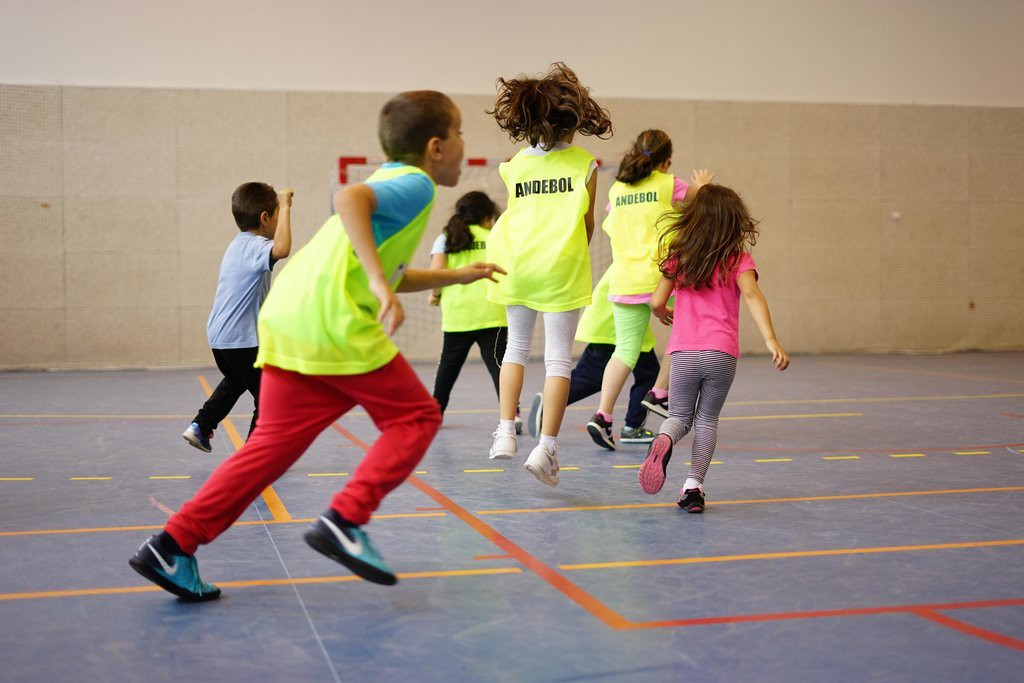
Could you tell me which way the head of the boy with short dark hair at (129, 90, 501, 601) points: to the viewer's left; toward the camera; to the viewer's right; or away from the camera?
to the viewer's right

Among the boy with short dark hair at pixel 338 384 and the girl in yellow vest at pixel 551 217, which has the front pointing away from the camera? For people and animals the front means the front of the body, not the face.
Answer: the girl in yellow vest

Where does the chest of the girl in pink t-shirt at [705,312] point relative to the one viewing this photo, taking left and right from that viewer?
facing away from the viewer

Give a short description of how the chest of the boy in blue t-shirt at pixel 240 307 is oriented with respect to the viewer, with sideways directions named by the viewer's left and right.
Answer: facing away from the viewer and to the right of the viewer

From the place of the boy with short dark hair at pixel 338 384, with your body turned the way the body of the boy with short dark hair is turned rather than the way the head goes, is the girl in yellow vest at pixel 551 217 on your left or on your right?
on your left

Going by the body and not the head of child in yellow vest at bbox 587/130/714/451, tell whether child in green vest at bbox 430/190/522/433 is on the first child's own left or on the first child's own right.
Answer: on the first child's own left

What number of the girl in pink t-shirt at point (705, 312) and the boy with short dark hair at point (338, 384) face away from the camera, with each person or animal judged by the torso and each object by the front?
1

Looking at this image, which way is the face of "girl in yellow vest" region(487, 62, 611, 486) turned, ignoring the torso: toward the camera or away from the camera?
away from the camera

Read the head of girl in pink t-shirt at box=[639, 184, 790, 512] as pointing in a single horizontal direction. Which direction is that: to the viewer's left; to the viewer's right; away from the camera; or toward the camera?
away from the camera

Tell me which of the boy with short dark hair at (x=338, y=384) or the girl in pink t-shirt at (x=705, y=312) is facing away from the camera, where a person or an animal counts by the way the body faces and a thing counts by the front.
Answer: the girl in pink t-shirt

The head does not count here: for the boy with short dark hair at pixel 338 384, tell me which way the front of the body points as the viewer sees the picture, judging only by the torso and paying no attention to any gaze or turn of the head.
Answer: to the viewer's right
